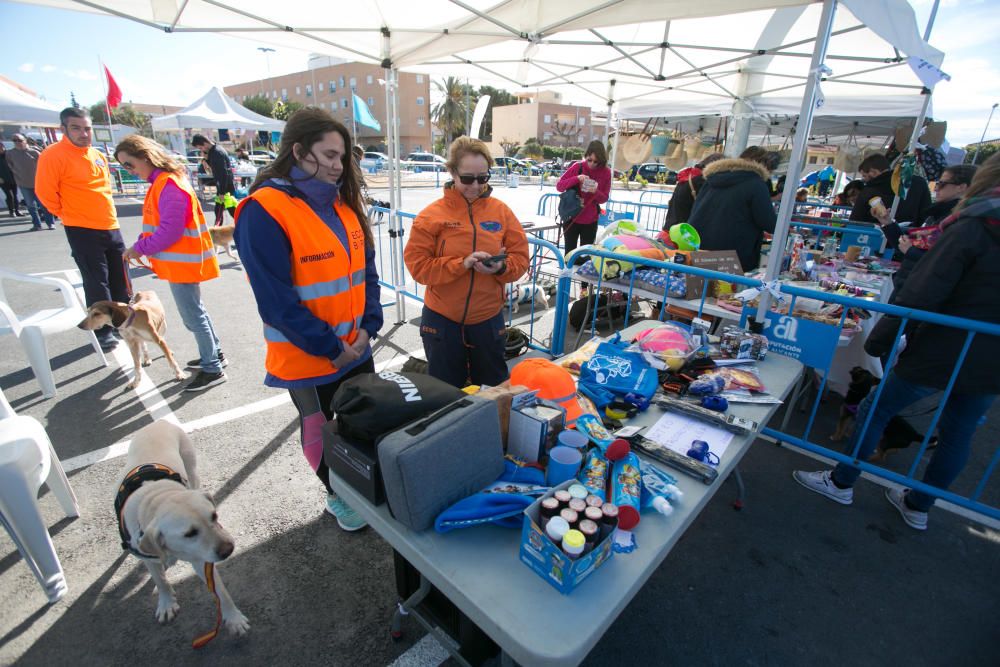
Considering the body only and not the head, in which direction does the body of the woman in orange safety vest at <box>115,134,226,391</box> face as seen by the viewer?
to the viewer's left

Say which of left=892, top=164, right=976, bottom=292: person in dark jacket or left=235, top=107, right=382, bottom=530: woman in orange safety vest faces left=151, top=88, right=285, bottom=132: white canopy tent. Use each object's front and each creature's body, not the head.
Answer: the person in dark jacket

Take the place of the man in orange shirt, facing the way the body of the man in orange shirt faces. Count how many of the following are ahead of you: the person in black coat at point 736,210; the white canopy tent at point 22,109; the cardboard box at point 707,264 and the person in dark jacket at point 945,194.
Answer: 3

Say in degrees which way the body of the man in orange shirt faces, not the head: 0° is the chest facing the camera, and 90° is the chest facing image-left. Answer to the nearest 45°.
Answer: approximately 315°

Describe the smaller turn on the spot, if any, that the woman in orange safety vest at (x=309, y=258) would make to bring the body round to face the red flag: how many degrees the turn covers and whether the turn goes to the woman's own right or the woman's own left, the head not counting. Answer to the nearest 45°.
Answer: approximately 135° to the woman's own left

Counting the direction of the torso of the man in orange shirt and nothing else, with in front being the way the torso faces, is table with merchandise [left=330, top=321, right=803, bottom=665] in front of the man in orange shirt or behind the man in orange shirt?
in front

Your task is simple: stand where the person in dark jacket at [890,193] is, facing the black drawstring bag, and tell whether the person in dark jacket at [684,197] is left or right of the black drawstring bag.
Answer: right

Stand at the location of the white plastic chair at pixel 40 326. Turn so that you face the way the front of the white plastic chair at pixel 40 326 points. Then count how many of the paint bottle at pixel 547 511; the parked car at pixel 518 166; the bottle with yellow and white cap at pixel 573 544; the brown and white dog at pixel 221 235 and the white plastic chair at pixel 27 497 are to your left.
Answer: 2

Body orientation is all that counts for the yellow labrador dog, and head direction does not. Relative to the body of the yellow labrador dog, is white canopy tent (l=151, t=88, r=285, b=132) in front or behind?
behind

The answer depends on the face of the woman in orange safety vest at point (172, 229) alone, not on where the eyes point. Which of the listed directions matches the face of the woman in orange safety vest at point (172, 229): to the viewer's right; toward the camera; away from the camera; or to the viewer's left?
to the viewer's left

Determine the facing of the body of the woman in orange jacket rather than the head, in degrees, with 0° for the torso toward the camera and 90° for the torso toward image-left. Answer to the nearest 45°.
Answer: approximately 0°

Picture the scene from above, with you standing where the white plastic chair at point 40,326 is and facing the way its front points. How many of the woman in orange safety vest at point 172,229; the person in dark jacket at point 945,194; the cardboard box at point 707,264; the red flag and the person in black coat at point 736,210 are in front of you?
4
